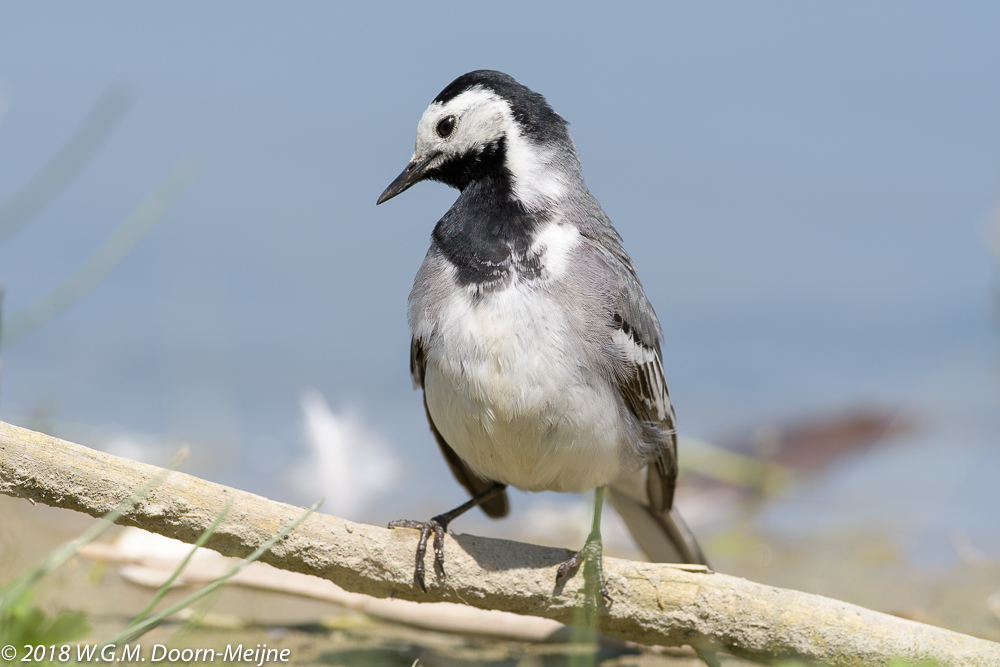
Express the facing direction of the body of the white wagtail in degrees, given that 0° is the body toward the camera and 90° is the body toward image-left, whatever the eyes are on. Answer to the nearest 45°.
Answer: approximately 45°

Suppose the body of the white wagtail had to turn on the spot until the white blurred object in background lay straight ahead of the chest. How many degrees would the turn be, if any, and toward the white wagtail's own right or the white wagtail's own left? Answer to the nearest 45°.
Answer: approximately 90° to the white wagtail's own right
